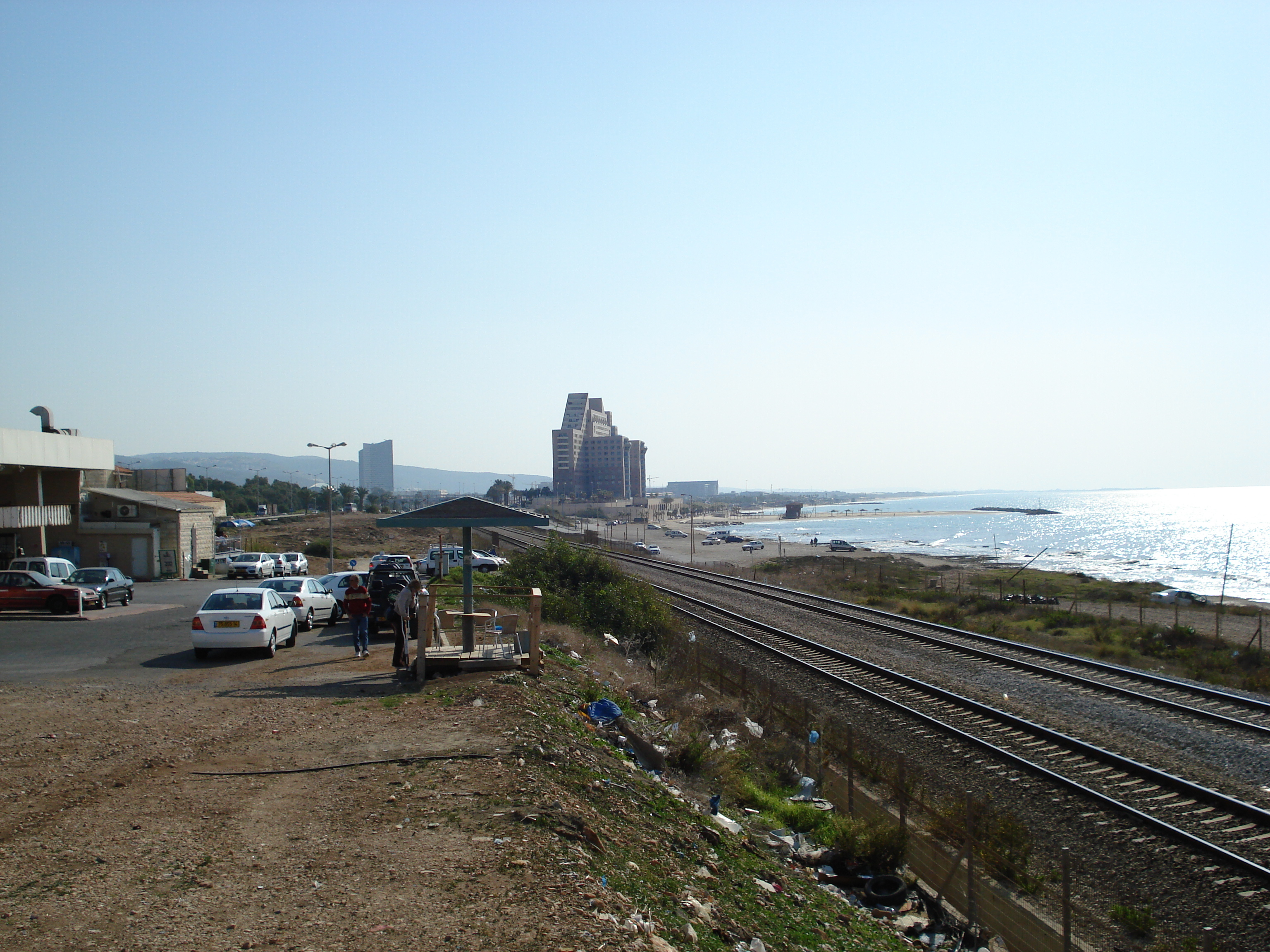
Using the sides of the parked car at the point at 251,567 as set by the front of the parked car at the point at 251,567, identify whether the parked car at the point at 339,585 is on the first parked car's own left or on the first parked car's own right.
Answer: on the first parked car's own left

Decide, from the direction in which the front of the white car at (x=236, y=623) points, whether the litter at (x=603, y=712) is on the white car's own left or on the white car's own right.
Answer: on the white car's own right

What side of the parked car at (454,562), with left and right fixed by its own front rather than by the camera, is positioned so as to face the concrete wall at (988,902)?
right

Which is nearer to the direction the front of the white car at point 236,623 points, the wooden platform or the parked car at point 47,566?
the parked car

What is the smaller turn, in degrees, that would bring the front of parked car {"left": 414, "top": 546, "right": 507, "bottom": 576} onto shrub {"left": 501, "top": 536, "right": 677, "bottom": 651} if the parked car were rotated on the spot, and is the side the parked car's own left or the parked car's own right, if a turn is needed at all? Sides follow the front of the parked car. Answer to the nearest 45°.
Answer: approximately 90° to the parked car's own right

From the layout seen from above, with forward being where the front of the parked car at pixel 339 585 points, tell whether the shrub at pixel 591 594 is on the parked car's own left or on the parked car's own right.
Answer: on the parked car's own right

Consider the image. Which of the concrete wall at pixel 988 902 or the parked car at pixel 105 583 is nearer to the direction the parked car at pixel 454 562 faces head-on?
the concrete wall

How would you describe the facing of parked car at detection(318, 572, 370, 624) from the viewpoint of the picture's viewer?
facing away from the viewer and to the right of the viewer

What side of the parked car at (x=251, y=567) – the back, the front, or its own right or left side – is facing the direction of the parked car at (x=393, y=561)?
left

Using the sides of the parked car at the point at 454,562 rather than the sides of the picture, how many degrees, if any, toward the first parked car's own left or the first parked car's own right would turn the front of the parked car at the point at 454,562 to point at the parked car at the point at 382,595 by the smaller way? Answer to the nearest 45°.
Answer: approximately 90° to the first parked car's own right
